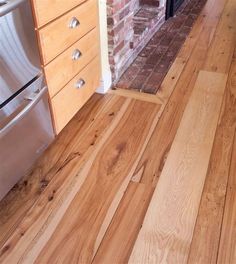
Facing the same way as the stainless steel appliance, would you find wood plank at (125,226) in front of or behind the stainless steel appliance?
in front

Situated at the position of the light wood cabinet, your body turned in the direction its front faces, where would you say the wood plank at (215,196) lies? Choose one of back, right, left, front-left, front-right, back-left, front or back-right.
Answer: front

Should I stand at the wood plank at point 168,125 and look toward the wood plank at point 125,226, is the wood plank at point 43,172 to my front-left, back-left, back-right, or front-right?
front-right

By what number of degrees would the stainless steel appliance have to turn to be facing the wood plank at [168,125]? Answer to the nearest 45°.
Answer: approximately 45° to its left

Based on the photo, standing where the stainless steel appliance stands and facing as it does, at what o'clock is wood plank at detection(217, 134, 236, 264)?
The wood plank is roughly at 12 o'clock from the stainless steel appliance.

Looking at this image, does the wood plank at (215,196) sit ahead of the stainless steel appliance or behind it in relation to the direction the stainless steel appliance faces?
ahead

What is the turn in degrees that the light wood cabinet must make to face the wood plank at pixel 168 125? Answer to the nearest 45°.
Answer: approximately 45° to its left

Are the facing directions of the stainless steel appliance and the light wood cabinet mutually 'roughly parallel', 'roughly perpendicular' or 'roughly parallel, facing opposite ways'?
roughly parallel

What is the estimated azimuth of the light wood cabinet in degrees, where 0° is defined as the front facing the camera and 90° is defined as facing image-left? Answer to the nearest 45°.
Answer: approximately 315°

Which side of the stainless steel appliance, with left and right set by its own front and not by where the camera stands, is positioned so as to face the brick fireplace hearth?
left

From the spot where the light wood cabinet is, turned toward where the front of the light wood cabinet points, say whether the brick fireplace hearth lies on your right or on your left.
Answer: on your left

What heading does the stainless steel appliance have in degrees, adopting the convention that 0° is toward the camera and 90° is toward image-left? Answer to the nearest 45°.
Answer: approximately 315°

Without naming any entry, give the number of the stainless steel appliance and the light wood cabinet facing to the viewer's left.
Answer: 0
